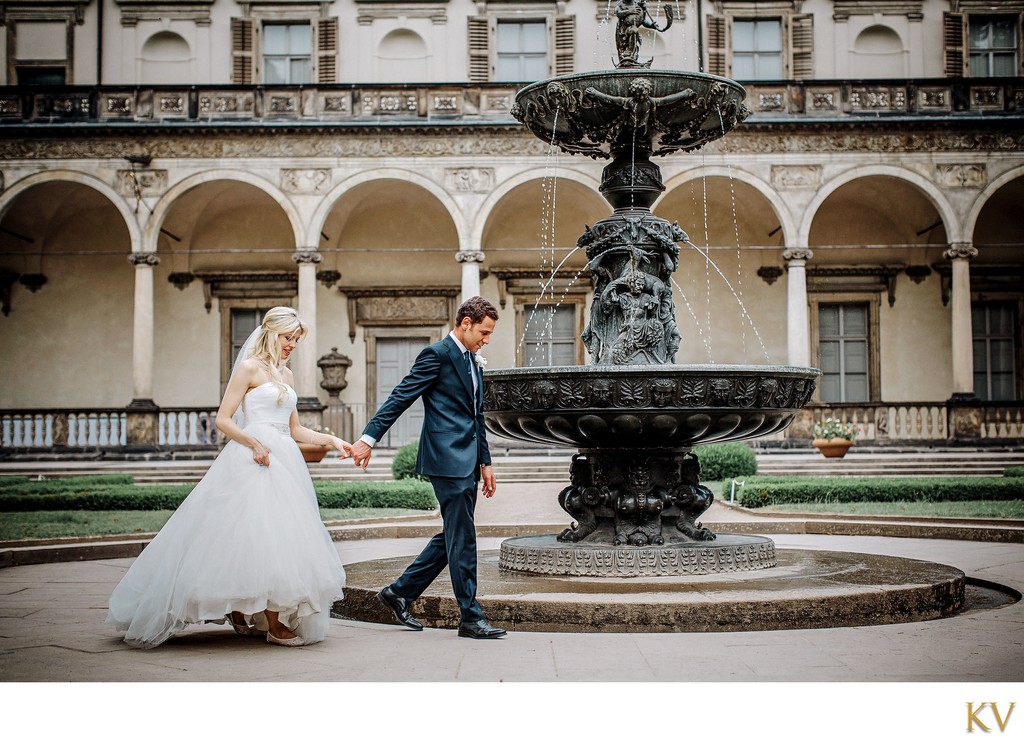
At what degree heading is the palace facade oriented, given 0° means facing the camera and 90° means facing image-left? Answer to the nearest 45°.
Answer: approximately 0°

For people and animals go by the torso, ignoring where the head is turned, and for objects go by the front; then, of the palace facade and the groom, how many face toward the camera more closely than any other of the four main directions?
1

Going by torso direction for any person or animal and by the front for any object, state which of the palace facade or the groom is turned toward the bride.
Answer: the palace facade

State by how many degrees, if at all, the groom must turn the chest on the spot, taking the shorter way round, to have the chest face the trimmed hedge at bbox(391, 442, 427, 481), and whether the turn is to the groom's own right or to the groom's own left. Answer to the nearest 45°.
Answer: approximately 90° to the groom's own left

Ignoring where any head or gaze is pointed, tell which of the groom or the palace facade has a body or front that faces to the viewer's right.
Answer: the groom

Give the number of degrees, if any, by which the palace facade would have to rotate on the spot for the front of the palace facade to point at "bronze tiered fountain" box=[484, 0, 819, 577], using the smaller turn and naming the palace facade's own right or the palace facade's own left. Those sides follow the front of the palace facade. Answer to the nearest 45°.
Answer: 0° — it already faces it

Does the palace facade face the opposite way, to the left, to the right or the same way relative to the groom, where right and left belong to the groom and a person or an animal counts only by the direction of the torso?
to the right

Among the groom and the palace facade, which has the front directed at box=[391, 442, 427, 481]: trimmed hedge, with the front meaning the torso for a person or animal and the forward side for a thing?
the palace facade

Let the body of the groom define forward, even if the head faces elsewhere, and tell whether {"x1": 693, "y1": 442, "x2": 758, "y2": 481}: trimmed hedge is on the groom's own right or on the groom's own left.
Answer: on the groom's own left

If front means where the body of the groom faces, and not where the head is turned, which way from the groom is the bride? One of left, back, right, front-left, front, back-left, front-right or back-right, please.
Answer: back

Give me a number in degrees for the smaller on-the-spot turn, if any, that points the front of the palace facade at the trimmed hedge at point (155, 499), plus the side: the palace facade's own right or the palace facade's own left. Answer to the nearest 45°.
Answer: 0° — it already faces it

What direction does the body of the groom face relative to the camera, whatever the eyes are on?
to the viewer's right
